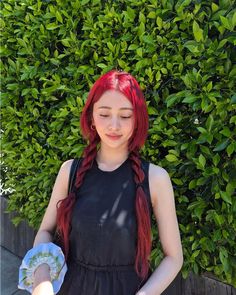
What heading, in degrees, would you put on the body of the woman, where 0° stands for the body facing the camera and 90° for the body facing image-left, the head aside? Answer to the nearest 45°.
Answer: approximately 0°
